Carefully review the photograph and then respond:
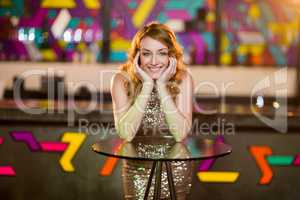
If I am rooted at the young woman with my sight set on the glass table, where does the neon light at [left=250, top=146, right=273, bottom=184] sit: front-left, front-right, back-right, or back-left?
back-left

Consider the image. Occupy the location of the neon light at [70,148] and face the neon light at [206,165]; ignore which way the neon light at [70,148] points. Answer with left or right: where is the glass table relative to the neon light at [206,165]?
right

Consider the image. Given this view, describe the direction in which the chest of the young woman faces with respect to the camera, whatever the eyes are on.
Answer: toward the camera

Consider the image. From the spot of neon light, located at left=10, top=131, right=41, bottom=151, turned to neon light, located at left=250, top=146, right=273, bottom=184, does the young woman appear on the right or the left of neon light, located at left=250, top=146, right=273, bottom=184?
right

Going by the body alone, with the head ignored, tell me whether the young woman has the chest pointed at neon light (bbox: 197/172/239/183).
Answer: no

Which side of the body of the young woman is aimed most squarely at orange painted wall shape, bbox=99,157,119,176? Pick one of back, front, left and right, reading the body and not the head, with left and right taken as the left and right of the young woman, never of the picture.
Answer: back

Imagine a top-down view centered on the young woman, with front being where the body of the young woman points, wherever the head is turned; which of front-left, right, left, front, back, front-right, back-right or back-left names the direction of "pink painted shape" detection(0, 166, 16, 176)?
back-right

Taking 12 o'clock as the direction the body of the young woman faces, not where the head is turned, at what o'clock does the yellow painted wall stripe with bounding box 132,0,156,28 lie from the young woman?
The yellow painted wall stripe is roughly at 6 o'clock from the young woman.

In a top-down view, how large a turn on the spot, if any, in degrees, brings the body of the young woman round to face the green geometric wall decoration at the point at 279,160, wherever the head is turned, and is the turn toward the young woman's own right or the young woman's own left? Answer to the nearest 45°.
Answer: approximately 135° to the young woman's own left

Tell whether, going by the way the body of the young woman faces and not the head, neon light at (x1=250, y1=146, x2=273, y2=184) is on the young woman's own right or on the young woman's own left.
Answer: on the young woman's own left

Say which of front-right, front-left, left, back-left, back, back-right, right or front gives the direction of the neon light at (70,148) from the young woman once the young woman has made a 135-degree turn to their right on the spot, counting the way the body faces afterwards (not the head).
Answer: front

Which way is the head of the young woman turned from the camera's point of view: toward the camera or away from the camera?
toward the camera

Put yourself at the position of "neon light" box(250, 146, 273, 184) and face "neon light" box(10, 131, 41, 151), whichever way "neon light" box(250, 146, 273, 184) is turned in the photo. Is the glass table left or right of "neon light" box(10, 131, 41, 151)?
left

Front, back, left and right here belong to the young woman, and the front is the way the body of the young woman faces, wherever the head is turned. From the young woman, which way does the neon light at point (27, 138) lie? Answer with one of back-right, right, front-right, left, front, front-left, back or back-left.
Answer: back-right

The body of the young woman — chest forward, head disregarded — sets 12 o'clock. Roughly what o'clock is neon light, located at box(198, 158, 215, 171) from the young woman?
The neon light is roughly at 7 o'clock from the young woman.
